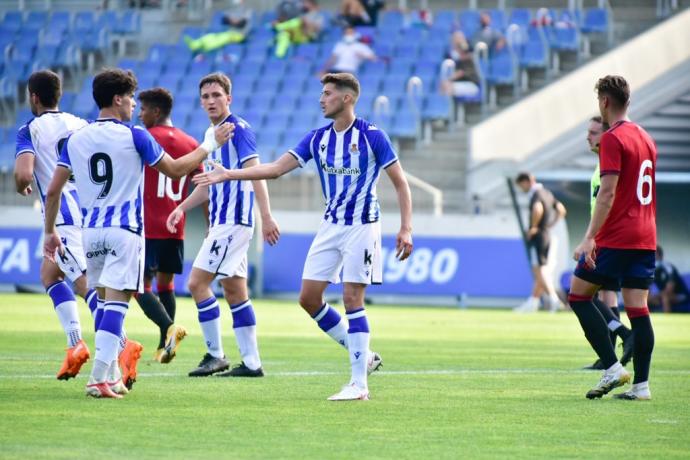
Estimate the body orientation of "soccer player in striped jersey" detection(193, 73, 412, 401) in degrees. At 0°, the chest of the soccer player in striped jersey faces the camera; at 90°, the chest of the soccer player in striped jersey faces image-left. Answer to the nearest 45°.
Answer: approximately 45°

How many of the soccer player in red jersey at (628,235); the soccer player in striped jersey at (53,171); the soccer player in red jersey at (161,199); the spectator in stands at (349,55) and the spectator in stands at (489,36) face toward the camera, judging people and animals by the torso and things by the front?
2

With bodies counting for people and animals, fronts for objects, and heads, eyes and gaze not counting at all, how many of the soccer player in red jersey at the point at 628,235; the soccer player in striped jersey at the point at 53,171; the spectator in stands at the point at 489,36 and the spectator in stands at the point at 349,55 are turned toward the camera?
2

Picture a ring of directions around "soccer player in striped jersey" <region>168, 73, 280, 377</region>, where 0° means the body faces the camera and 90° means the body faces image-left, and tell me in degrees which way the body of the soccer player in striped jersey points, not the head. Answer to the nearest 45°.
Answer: approximately 45°

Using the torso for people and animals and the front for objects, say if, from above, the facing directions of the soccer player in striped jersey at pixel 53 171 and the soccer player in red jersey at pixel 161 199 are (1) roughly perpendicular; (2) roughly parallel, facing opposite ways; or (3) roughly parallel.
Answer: roughly parallel

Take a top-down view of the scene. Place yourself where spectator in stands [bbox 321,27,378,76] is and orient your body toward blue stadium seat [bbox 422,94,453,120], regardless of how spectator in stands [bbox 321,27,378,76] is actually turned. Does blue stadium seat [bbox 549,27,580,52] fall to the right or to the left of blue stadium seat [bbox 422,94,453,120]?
left

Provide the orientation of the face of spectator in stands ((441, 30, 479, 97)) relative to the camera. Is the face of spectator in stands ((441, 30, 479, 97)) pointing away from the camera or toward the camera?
toward the camera

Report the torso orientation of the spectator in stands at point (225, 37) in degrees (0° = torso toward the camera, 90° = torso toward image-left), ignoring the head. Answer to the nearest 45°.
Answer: approximately 45°

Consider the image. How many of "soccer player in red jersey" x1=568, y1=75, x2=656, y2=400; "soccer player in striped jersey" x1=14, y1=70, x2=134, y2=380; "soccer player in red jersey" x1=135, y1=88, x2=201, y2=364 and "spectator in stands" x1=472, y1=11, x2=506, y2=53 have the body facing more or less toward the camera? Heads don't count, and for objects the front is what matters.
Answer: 1

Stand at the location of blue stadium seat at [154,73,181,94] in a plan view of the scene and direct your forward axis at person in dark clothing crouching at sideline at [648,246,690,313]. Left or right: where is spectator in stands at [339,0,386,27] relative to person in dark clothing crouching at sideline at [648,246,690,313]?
left

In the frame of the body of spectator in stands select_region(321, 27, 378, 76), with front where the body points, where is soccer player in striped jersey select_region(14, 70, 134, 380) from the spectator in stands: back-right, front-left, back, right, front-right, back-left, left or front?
front

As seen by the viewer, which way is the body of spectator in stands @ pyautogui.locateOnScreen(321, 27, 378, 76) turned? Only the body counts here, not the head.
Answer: toward the camera

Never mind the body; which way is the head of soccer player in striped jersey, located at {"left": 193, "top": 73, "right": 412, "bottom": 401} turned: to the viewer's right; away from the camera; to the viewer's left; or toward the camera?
to the viewer's left

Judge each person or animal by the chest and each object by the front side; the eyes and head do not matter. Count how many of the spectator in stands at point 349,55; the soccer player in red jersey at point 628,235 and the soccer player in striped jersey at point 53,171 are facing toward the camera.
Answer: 1
